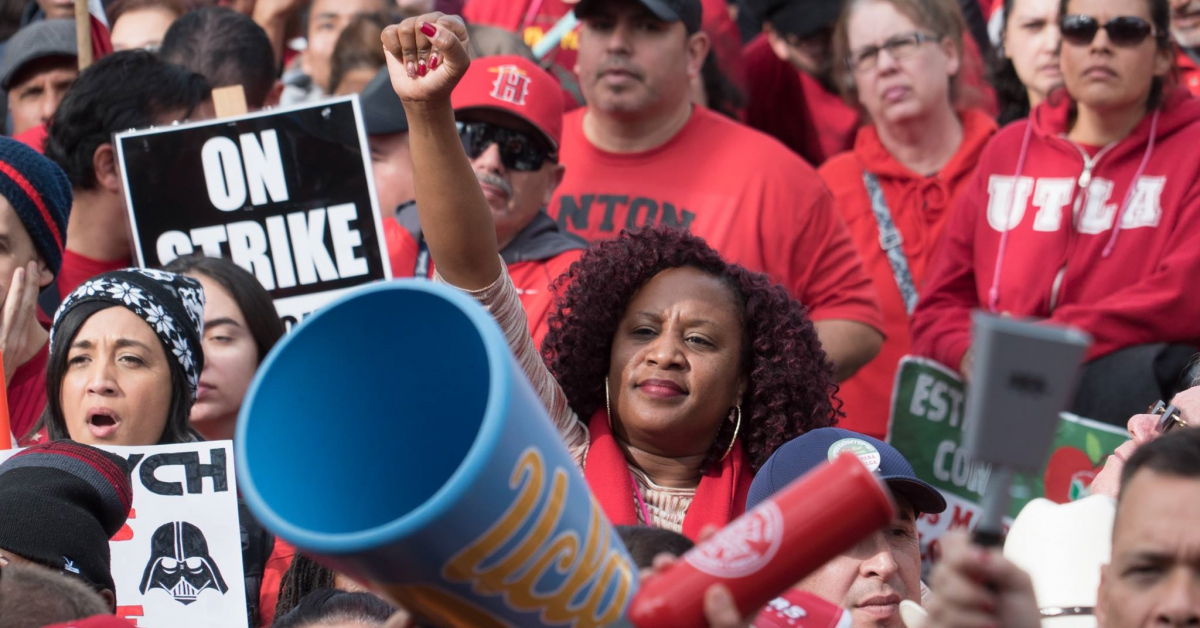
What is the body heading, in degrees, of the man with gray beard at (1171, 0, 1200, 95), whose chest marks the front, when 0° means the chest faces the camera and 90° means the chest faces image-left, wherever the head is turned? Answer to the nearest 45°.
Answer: approximately 45°

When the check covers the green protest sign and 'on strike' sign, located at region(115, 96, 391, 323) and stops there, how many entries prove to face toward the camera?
2

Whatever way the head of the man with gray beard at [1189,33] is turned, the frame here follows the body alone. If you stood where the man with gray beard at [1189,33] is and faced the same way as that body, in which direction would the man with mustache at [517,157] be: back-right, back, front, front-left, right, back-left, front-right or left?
front

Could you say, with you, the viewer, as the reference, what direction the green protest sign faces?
facing the viewer

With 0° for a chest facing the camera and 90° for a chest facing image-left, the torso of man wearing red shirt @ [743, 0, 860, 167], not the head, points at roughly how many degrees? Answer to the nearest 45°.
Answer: approximately 315°

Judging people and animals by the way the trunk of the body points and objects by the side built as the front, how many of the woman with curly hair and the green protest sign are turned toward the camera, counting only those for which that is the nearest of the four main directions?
2

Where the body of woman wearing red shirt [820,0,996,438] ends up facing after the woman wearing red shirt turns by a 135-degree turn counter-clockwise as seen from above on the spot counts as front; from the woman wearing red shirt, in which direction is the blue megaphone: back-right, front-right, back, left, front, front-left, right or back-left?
back-right

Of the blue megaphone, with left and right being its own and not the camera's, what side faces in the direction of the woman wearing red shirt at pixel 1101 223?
back

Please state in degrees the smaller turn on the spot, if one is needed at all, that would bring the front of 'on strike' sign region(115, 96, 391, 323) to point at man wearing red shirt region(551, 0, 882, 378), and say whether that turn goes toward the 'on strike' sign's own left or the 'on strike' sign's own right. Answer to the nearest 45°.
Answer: approximately 90° to the 'on strike' sign's own left

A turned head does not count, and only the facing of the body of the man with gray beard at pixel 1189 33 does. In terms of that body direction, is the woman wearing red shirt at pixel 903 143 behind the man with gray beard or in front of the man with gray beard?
in front

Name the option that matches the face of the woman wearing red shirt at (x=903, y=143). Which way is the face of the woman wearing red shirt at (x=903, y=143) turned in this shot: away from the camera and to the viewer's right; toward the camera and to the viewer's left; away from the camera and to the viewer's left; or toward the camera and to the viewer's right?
toward the camera and to the viewer's left

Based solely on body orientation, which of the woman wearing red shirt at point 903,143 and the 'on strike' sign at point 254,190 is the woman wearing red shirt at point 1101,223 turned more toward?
the 'on strike' sign

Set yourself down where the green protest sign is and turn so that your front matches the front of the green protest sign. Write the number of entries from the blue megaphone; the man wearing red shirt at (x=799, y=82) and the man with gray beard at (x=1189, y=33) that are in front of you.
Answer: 1

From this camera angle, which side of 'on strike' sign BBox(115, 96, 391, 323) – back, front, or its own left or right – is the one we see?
front

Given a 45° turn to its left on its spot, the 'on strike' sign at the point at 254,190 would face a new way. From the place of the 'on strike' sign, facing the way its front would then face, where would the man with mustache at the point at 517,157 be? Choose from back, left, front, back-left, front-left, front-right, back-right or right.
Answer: front-left

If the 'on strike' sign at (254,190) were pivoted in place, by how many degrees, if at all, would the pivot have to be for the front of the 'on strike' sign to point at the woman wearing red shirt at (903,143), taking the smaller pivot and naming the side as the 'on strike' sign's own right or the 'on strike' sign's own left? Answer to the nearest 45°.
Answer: approximately 90° to the 'on strike' sign's own left

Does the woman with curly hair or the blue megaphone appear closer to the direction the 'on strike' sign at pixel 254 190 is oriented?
the blue megaphone

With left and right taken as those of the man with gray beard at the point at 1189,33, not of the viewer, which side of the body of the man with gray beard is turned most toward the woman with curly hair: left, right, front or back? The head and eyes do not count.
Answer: front
